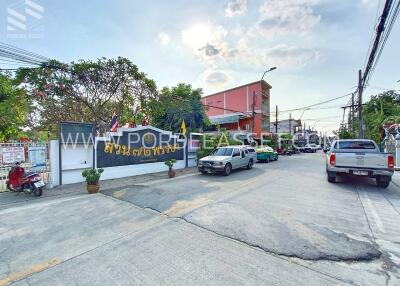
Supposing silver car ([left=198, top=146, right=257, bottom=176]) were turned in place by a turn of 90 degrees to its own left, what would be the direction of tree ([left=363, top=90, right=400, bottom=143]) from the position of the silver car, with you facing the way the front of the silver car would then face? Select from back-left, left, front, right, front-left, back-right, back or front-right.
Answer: left

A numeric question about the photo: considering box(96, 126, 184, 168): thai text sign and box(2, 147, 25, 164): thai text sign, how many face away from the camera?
0

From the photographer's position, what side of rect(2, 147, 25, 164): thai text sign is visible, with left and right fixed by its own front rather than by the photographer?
front

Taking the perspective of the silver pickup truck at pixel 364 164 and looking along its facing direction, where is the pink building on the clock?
The pink building is roughly at 11 o'clock from the silver pickup truck.

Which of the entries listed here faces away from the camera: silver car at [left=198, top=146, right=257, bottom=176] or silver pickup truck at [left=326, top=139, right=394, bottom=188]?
the silver pickup truck

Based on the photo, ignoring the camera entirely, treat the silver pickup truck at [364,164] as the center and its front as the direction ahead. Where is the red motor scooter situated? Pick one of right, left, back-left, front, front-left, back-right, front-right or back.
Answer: back-left

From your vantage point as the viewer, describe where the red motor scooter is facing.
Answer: facing away from the viewer and to the left of the viewer

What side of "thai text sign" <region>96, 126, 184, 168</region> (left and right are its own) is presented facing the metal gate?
right

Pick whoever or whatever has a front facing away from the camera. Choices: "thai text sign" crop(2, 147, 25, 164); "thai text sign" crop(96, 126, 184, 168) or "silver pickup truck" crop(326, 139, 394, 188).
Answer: the silver pickup truck

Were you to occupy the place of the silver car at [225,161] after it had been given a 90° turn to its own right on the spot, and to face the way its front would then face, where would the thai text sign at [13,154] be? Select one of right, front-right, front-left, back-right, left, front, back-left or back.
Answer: left

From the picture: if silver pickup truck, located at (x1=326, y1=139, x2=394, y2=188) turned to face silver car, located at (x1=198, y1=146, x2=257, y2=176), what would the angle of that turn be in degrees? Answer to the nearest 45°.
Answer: approximately 90° to its left

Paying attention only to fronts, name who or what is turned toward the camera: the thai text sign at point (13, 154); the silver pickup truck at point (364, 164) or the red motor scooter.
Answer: the thai text sign

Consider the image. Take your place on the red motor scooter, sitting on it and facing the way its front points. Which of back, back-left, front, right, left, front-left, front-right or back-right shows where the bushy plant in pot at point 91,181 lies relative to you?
back

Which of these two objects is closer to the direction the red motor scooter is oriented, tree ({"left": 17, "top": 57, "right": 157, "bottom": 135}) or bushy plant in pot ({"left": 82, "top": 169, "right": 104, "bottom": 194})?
the tree

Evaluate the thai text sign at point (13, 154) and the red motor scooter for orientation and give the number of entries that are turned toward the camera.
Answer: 1

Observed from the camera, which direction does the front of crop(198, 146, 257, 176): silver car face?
facing the viewer and to the left of the viewer

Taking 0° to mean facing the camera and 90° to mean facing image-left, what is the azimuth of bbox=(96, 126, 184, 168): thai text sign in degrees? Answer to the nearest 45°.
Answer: approximately 315°

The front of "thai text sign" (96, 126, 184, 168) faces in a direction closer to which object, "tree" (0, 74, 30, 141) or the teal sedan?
the teal sedan

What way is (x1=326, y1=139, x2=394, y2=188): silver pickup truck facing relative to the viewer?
away from the camera

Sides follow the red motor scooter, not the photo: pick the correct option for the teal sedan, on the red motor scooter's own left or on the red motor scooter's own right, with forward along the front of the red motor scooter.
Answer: on the red motor scooter's own right
